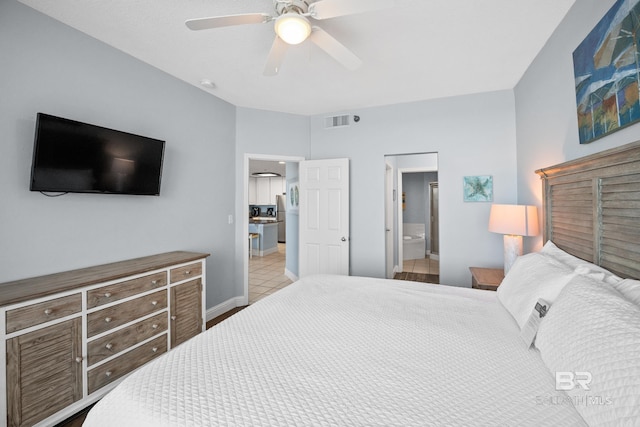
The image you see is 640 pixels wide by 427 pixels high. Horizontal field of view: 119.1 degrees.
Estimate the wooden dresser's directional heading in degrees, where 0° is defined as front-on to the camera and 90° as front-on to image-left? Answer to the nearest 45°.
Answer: approximately 315°

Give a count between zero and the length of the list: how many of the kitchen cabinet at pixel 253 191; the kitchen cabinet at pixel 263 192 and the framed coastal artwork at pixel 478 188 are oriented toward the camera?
3

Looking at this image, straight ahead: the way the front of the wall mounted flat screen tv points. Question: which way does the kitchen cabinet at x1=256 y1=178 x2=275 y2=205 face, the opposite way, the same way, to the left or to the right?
to the right

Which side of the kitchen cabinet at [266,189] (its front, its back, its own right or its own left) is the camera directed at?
front

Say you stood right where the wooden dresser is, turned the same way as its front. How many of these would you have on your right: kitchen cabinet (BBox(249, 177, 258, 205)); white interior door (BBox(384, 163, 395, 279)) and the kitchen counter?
0

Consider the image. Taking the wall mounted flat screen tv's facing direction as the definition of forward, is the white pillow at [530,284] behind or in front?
in front

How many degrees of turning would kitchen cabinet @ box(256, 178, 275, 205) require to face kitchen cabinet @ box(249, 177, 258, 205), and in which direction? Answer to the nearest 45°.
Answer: approximately 90° to its right

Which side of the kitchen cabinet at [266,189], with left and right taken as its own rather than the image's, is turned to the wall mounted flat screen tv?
front

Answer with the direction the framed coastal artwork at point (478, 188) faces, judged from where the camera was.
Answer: facing the viewer

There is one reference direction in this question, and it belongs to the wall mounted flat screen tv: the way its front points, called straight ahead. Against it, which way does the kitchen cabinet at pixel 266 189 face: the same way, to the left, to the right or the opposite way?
to the right

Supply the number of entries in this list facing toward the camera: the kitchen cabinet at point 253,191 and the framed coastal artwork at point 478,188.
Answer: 2

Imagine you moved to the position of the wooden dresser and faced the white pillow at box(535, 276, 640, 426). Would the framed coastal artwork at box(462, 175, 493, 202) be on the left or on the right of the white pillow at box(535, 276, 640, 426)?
left

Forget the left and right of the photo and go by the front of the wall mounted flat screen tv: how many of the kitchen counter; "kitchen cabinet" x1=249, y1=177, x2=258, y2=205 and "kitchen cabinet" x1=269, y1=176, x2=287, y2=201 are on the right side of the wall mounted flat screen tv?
0

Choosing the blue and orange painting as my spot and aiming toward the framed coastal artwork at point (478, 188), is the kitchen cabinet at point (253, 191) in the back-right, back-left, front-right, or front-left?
front-left

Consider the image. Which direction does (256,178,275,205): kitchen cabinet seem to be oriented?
toward the camera
